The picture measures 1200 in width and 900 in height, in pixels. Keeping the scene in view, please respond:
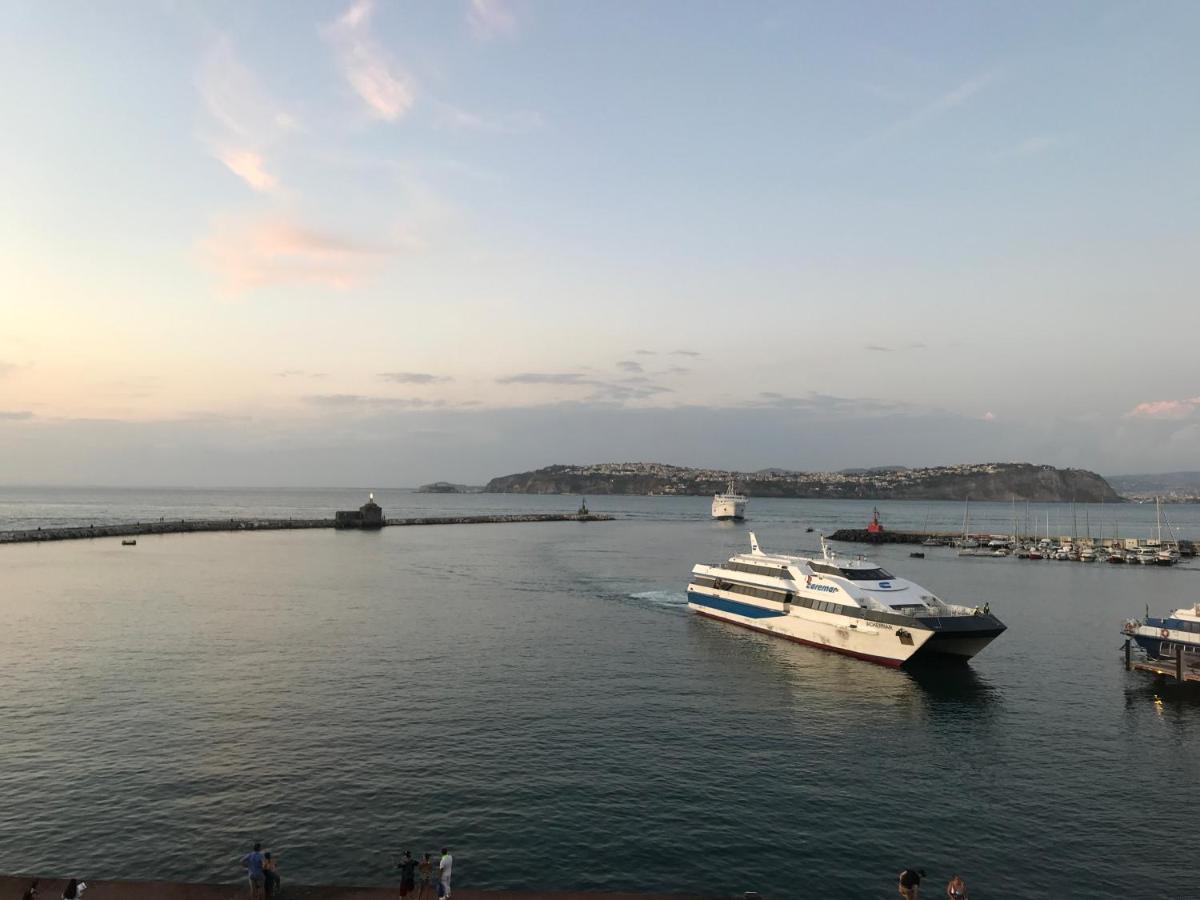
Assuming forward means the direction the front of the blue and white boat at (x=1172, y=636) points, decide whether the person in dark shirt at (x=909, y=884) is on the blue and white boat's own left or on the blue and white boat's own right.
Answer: on the blue and white boat's own left

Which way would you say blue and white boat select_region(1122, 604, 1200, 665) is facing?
to the viewer's left

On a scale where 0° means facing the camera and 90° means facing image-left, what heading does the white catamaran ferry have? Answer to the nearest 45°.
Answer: approximately 315°

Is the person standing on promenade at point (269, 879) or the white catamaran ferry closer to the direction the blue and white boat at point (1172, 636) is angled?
the white catamaran ferry

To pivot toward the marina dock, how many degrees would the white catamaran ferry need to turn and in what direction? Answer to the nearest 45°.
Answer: approximately 45° to its left

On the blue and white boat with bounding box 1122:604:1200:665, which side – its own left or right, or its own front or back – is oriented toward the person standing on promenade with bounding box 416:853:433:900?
left

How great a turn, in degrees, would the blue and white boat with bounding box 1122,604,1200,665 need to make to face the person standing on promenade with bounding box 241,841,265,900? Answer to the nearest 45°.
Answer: approximately 90° to its left

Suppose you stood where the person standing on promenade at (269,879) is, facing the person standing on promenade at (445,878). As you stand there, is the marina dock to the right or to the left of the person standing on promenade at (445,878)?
left

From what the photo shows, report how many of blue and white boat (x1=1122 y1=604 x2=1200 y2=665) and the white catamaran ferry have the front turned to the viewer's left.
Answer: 1
